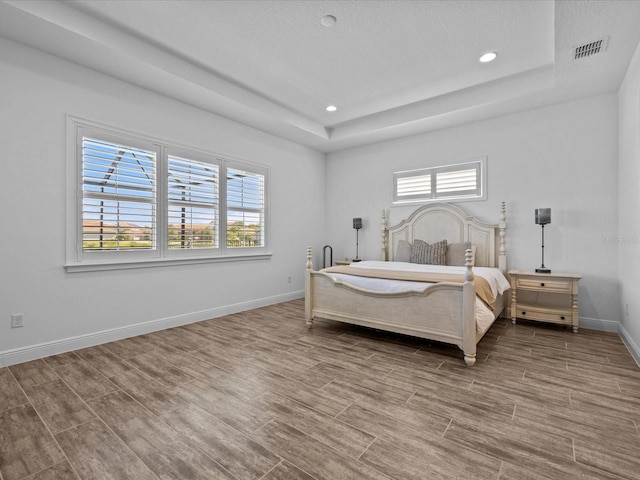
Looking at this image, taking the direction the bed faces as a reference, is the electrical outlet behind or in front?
in front

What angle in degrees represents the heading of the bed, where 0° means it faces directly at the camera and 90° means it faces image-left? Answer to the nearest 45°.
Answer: approximately 45°

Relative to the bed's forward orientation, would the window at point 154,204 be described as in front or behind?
in front
